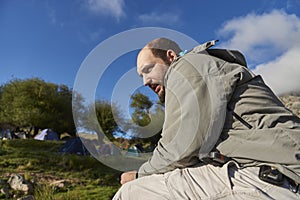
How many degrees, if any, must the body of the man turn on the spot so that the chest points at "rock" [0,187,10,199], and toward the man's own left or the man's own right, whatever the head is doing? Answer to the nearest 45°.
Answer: approximately 45° to the man's own right

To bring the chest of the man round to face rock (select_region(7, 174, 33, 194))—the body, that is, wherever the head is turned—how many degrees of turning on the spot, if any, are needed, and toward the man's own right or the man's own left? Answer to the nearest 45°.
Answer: approximately 45° to the man's own right

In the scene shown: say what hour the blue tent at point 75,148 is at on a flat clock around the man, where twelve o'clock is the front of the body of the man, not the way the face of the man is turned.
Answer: The blue tent is roughly at 2 o'clock from the man.

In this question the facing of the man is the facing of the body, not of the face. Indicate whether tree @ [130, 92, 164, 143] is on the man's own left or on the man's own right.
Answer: on the man's own right

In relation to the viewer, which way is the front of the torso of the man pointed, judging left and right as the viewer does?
facing to the left of the viewer

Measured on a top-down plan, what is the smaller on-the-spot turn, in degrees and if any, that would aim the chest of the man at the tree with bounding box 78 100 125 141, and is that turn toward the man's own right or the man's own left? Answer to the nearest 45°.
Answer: approximately 45° to the man's own right
